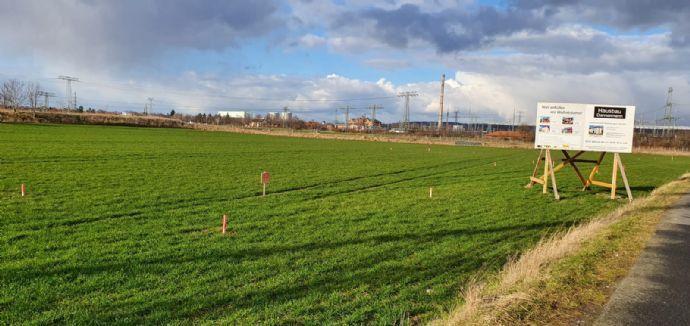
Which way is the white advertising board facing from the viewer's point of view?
toward the camera
